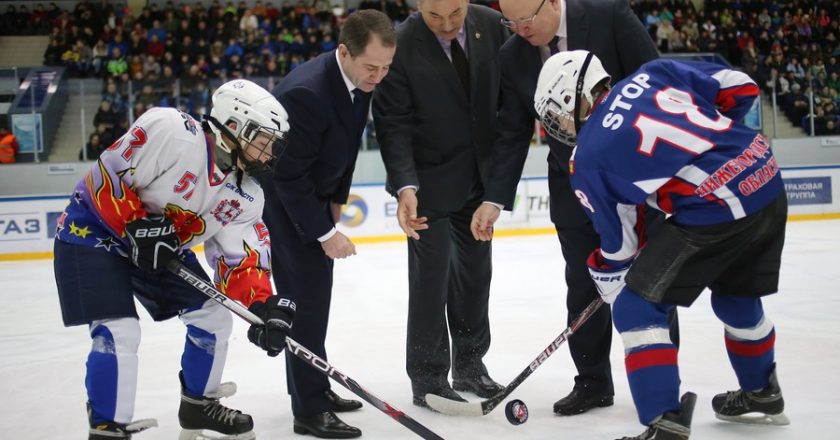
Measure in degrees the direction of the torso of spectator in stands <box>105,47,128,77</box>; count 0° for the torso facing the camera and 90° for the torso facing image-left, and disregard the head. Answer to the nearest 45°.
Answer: approximately 0°

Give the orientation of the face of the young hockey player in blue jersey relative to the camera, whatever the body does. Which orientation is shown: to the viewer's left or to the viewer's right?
to the viewer's left

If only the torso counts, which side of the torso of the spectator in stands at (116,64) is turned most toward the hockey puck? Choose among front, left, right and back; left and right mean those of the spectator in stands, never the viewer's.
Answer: front

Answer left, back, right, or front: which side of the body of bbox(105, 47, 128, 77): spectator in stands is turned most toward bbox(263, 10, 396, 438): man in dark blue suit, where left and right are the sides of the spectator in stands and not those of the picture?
front

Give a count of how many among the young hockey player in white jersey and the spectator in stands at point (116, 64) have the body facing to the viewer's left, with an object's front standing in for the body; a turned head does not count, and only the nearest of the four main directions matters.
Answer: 0

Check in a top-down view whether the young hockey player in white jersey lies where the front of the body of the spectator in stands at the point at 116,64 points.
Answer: yes

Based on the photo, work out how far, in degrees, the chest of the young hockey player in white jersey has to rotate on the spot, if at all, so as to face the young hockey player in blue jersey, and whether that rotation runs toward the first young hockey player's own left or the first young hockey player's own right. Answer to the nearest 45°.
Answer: approximately 45° to the first young hockey player's own left

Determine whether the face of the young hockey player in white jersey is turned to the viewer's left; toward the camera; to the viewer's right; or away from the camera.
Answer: to the viewer's right

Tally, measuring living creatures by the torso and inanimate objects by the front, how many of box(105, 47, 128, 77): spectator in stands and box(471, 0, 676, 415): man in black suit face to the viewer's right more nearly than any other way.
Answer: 0

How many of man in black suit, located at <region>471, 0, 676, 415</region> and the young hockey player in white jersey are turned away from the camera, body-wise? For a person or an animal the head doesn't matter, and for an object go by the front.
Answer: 0

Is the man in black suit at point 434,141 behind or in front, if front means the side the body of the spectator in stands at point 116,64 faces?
in front

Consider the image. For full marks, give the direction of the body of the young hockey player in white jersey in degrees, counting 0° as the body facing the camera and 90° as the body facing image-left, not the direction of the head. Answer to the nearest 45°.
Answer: approximately 315°
